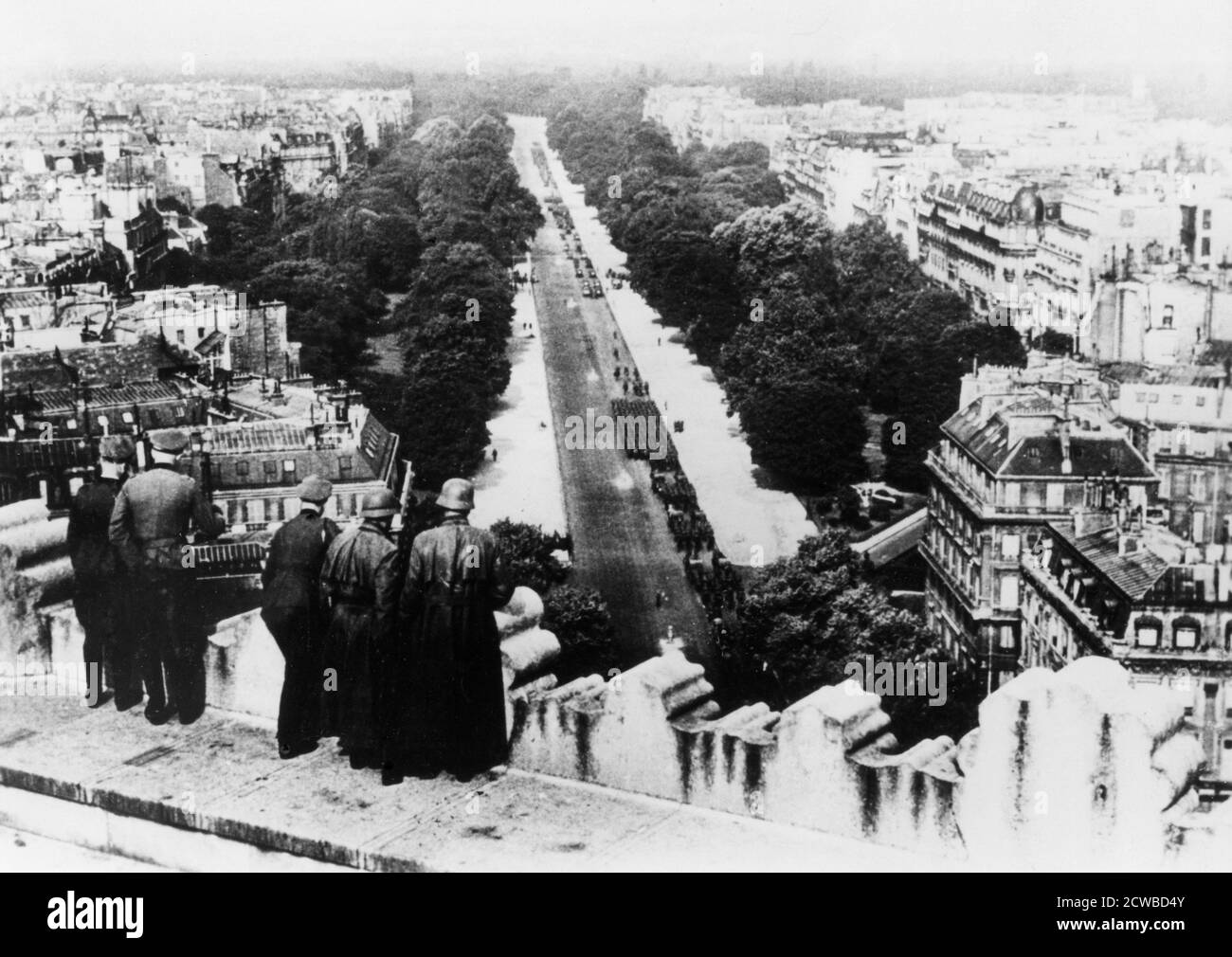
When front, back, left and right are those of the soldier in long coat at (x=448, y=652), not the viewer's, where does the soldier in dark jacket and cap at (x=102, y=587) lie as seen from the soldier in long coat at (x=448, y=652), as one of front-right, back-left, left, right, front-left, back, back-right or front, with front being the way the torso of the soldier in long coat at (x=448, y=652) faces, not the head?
front-left

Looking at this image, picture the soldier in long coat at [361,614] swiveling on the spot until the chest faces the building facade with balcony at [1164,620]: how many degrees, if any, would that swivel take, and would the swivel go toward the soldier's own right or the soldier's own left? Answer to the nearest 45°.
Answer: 0° — they already face it

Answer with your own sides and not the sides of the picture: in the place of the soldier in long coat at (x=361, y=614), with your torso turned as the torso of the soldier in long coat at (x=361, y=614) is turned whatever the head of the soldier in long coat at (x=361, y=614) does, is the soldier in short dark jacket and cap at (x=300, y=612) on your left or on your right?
on your left

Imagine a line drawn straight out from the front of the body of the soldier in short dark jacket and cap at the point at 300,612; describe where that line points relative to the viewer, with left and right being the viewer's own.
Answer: facing away from the viewer and to the right of the viewer

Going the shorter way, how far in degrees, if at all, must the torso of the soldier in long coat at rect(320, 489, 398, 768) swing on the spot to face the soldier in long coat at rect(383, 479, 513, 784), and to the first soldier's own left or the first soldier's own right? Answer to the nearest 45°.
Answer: approximately 90° to the first soldier's own right

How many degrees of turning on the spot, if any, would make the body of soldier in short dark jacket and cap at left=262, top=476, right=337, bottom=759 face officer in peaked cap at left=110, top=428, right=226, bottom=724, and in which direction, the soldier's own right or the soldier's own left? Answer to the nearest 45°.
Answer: approximately 90° to the soldier's own left

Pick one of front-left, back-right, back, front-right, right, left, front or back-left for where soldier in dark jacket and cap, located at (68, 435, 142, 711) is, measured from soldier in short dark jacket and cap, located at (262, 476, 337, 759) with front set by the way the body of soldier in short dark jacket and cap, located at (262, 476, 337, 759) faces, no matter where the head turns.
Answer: left

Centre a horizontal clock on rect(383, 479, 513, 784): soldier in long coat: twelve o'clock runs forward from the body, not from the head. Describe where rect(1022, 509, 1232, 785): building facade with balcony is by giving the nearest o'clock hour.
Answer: The building facade with balcony is roughly at 1 o'clock from the soldier in long coat.

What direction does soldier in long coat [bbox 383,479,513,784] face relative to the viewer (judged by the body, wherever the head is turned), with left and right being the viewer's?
facing away from the viewer

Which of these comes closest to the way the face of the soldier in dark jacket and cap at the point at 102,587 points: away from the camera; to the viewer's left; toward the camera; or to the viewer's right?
away from the camera

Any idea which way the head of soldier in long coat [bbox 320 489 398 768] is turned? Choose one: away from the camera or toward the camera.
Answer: away from the camera

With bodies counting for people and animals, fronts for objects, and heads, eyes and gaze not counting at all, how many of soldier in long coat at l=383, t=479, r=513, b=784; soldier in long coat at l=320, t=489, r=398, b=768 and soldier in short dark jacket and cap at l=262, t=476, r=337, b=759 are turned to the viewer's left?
0

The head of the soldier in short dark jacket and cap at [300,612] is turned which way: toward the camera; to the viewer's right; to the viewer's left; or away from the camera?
away from the camera

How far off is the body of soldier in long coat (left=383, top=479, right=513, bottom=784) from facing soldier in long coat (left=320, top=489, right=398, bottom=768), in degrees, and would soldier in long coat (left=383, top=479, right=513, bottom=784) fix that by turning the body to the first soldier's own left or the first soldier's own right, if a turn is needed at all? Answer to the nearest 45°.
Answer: approximately 45° to the first soldier's own left

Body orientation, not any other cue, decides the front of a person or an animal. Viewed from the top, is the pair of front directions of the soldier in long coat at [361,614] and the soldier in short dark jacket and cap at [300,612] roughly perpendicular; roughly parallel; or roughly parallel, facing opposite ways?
roughly parallel
